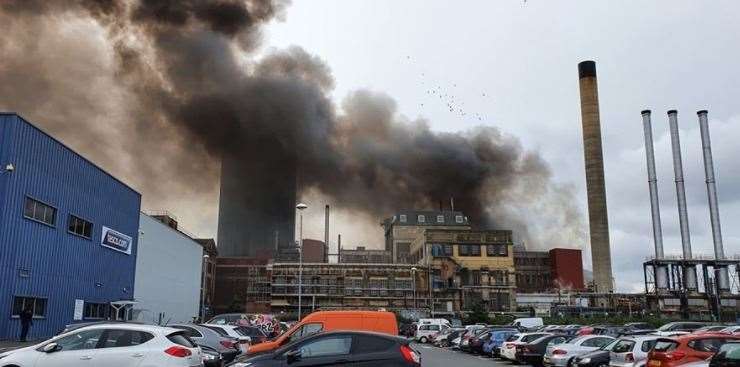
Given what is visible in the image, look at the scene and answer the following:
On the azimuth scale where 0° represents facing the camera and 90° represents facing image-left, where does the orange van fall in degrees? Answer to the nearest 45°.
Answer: approximately 90°

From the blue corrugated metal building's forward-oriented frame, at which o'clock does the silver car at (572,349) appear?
The silver car is roughly at 12 o'clock from the blue corrugated metal building.

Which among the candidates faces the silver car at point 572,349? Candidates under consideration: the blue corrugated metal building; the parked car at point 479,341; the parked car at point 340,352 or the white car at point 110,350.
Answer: the blue corrugated metal building

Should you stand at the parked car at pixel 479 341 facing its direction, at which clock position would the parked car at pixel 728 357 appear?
the parked car at pixel 728 357 is roughly at 4 o'clock from the parked car at pixel 479 341.

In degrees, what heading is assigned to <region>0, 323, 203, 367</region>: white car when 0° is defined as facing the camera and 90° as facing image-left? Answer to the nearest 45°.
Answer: approximately 90°

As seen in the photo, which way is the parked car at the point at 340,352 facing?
to the viewer's left

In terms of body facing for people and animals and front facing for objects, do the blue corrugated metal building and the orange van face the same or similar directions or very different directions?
very different directions

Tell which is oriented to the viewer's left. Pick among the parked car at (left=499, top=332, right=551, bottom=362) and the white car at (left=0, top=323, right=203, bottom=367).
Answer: the white car

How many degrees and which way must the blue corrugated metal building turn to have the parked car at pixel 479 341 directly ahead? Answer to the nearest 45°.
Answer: approximately 45° to its left

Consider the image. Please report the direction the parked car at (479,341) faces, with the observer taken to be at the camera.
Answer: facing away from the viewer and to the right of the viewer

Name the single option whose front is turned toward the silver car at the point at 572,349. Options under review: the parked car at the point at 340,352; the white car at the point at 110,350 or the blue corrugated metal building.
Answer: the blue corrugated metal building

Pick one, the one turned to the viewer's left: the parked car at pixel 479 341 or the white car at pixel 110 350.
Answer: the white car
